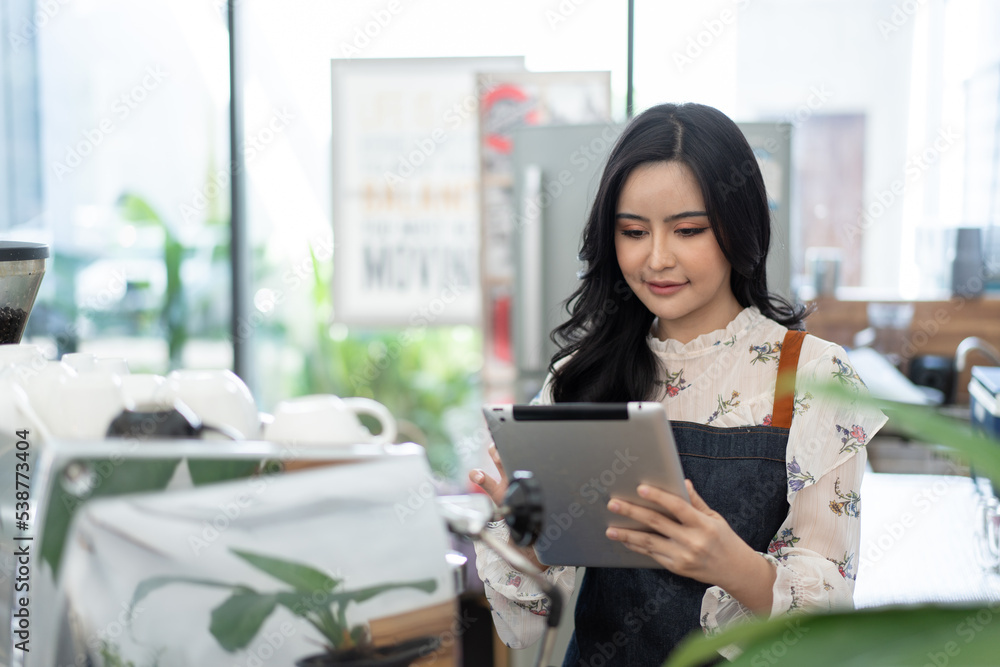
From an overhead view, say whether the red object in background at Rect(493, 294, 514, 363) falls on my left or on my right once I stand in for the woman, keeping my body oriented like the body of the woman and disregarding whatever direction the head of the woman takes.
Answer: on my right

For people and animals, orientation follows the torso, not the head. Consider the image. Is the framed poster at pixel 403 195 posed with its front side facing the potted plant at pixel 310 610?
yes

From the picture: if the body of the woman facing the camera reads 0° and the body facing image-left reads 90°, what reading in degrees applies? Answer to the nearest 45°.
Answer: approximately 45°

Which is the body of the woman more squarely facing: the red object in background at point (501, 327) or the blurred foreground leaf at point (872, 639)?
the blurred foreground leaf

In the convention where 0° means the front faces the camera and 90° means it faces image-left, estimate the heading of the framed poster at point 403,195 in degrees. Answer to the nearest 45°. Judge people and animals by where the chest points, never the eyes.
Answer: approximately 0°

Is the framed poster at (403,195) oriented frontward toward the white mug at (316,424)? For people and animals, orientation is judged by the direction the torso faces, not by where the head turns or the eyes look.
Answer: yes
